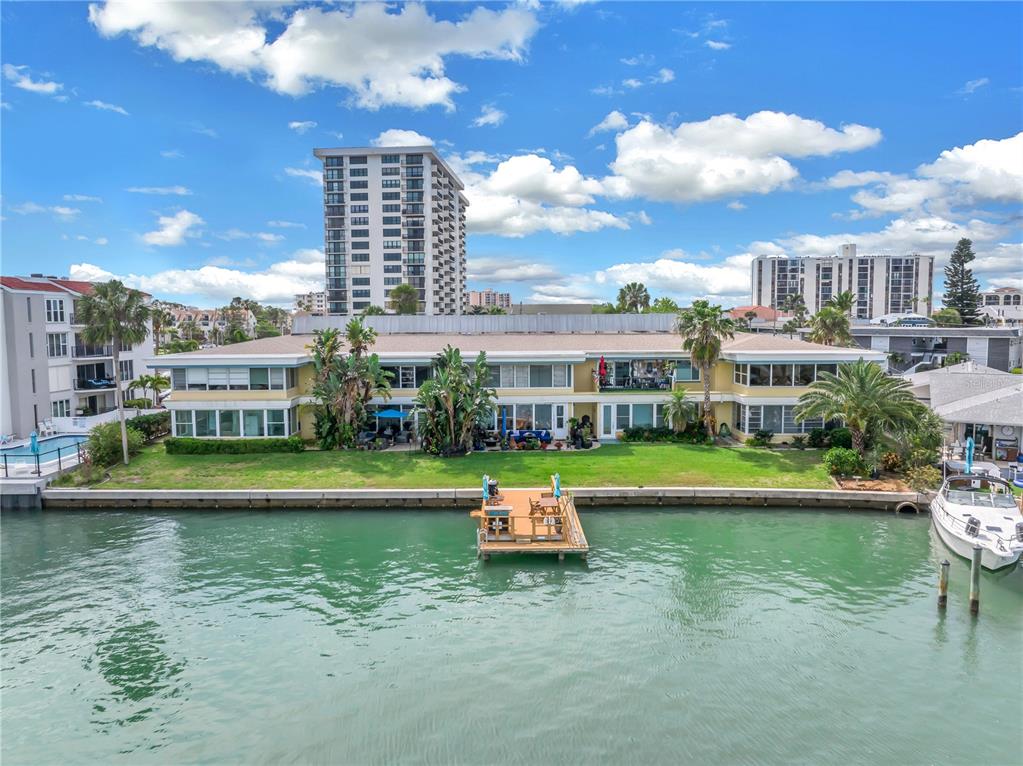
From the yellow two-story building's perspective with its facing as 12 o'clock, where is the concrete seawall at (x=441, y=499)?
The concrete seawall is roughly at 1 o'clock from the yellow two-story building.

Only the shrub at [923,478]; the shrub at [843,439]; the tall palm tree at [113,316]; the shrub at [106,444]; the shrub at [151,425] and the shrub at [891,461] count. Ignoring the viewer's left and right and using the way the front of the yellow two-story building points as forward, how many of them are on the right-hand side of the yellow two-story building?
3

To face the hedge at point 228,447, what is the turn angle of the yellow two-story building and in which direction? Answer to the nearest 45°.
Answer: approximately 90° to its right

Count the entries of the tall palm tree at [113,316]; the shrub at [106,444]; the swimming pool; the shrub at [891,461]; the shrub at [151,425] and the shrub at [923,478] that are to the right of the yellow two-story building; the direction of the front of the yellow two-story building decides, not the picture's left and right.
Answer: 4

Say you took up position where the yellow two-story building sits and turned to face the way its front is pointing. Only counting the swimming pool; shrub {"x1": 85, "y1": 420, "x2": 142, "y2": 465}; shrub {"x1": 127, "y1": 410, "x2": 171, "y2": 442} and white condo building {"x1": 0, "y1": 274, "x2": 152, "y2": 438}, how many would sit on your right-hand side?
4

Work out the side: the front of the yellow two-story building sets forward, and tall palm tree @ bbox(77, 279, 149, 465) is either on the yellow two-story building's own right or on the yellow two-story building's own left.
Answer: on the yellow two-story building's own right

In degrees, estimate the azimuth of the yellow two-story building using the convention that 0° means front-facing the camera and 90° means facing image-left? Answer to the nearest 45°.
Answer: approximately 0°

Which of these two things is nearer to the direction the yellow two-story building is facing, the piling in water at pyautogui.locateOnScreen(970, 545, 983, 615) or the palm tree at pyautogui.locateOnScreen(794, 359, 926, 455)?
the piling in water

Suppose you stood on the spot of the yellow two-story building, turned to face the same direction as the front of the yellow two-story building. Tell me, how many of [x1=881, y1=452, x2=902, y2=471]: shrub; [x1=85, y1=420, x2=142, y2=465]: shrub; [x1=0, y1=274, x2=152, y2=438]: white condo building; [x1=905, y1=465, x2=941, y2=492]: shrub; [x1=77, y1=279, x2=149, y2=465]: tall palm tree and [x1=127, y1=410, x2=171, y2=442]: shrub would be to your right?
4

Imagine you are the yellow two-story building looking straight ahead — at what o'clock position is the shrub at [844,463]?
The shrub is roughly at 10 o'clock from the yellow two-story building.

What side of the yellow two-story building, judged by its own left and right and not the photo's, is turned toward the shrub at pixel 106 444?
right
